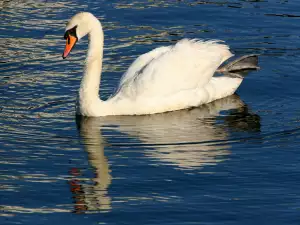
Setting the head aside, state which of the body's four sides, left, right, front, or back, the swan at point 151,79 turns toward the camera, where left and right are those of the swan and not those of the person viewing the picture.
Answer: left
